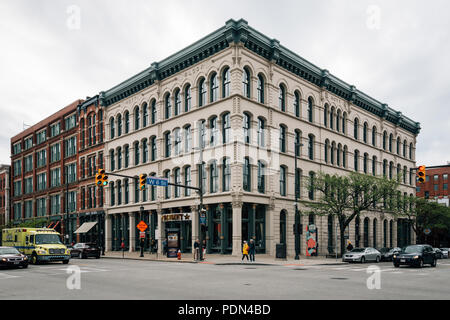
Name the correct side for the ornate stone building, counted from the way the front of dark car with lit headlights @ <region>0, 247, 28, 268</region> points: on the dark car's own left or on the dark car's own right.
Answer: on the dark car's own left

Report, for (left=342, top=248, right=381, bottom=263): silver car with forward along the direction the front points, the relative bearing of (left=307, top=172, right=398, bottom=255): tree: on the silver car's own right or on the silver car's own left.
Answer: on the silver car's own right

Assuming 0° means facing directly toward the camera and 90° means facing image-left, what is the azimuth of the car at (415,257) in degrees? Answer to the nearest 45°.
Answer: approximately 45°

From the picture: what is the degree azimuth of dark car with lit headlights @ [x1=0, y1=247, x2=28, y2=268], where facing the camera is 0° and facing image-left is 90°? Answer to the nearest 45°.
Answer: approximately 315°
